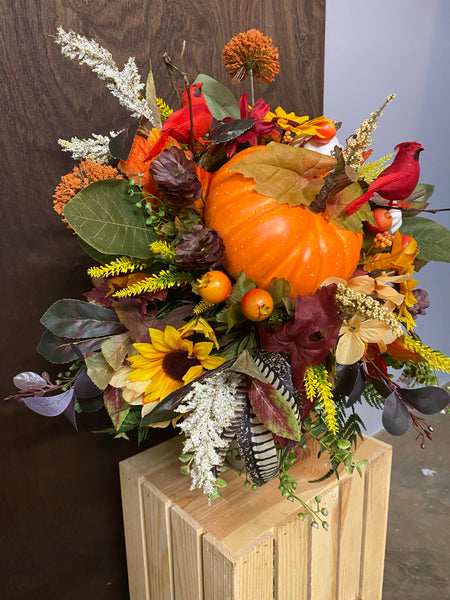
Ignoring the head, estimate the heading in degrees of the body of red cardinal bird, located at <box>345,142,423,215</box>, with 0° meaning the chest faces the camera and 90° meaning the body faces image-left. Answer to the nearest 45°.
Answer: approximately 270°
